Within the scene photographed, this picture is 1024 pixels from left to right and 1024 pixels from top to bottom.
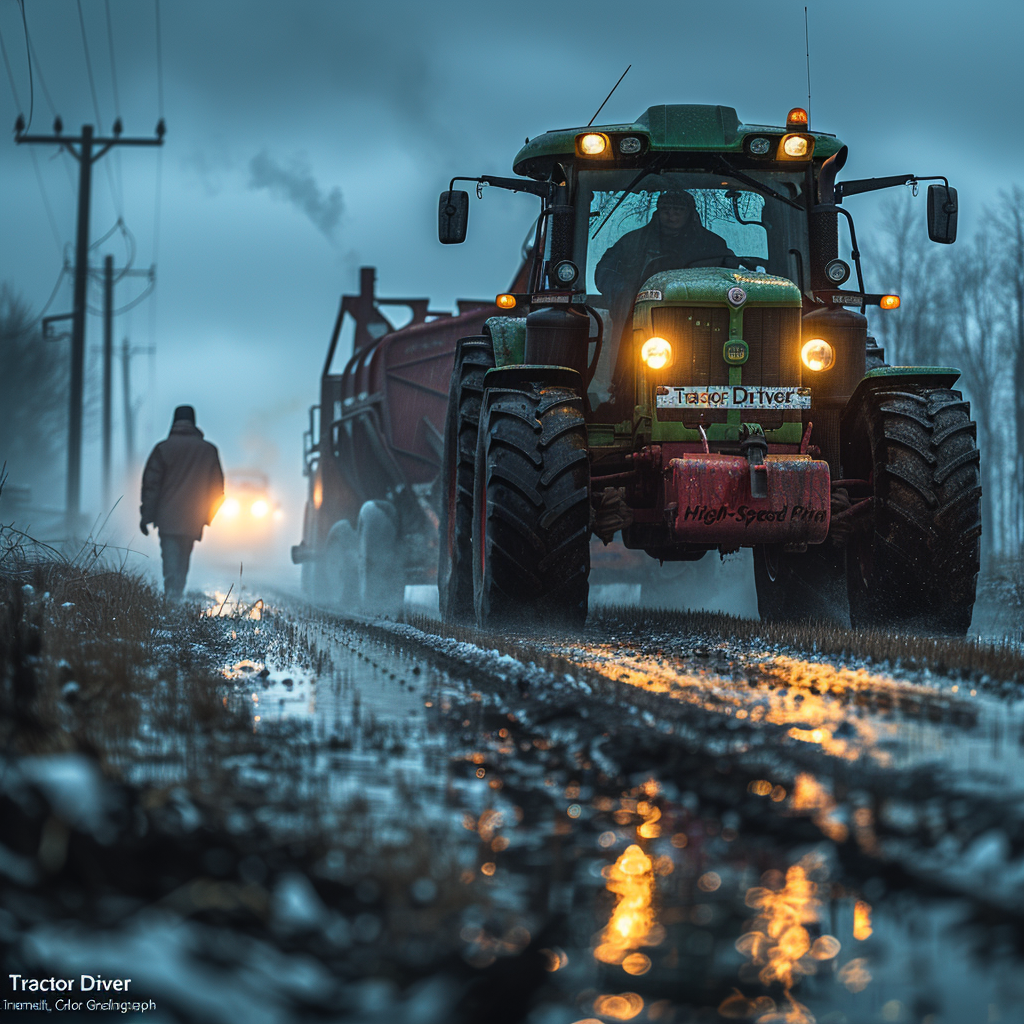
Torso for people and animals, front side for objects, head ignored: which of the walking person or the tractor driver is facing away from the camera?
the walking person

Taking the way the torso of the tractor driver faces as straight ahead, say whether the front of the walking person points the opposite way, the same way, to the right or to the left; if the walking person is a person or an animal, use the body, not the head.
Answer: the opposite way

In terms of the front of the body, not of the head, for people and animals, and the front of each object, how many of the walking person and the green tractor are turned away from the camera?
1

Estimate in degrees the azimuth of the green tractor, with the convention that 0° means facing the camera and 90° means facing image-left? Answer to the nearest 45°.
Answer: approximately 0°

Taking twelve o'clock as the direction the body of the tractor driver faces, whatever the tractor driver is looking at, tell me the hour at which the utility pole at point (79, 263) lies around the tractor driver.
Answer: The utility pole is roughly at 5 o'clock from the tractor driver.

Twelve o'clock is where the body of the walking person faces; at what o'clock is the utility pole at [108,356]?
The utility pole is roughly at 12 o'clock from the walking person.

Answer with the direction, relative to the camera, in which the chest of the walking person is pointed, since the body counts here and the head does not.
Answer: away from the camera

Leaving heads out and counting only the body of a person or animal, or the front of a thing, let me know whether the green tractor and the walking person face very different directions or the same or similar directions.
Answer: very different directions

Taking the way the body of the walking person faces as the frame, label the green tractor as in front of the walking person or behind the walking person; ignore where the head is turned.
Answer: behind
